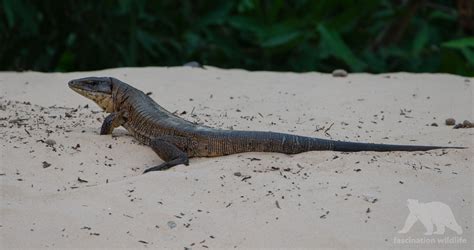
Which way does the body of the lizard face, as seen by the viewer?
to the viewer's left

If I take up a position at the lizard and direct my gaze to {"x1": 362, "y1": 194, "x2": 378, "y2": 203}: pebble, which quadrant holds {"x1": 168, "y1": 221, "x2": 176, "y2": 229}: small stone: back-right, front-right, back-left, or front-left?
front-right

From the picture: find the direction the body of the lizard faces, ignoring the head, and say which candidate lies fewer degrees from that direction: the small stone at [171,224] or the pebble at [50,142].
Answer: the pebble

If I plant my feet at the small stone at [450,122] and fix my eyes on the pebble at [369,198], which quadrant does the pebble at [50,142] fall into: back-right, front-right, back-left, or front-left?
front-right

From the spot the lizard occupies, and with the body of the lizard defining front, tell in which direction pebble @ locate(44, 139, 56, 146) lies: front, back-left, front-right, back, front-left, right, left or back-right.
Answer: front

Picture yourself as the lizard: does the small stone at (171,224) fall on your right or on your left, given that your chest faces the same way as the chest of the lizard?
on your left

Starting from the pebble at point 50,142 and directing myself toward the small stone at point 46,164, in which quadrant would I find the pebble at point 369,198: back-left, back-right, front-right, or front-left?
front-left

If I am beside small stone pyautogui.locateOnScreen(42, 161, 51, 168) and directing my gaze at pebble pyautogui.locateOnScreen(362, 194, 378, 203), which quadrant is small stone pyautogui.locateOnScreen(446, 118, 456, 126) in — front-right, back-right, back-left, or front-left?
front-left

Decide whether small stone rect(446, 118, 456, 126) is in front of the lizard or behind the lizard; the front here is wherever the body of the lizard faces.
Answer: behind
